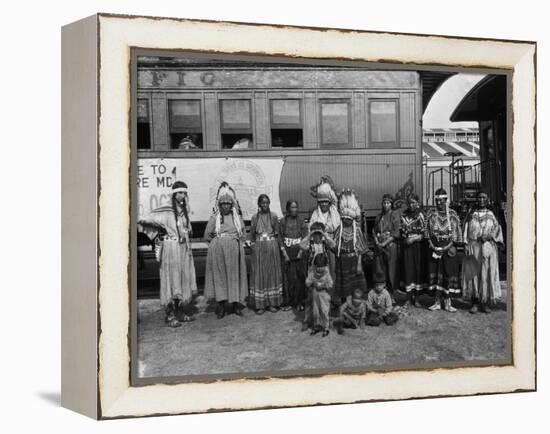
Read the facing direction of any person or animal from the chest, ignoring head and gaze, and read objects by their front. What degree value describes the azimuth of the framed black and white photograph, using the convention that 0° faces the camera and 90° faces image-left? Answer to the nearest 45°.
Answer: approximately 315°
